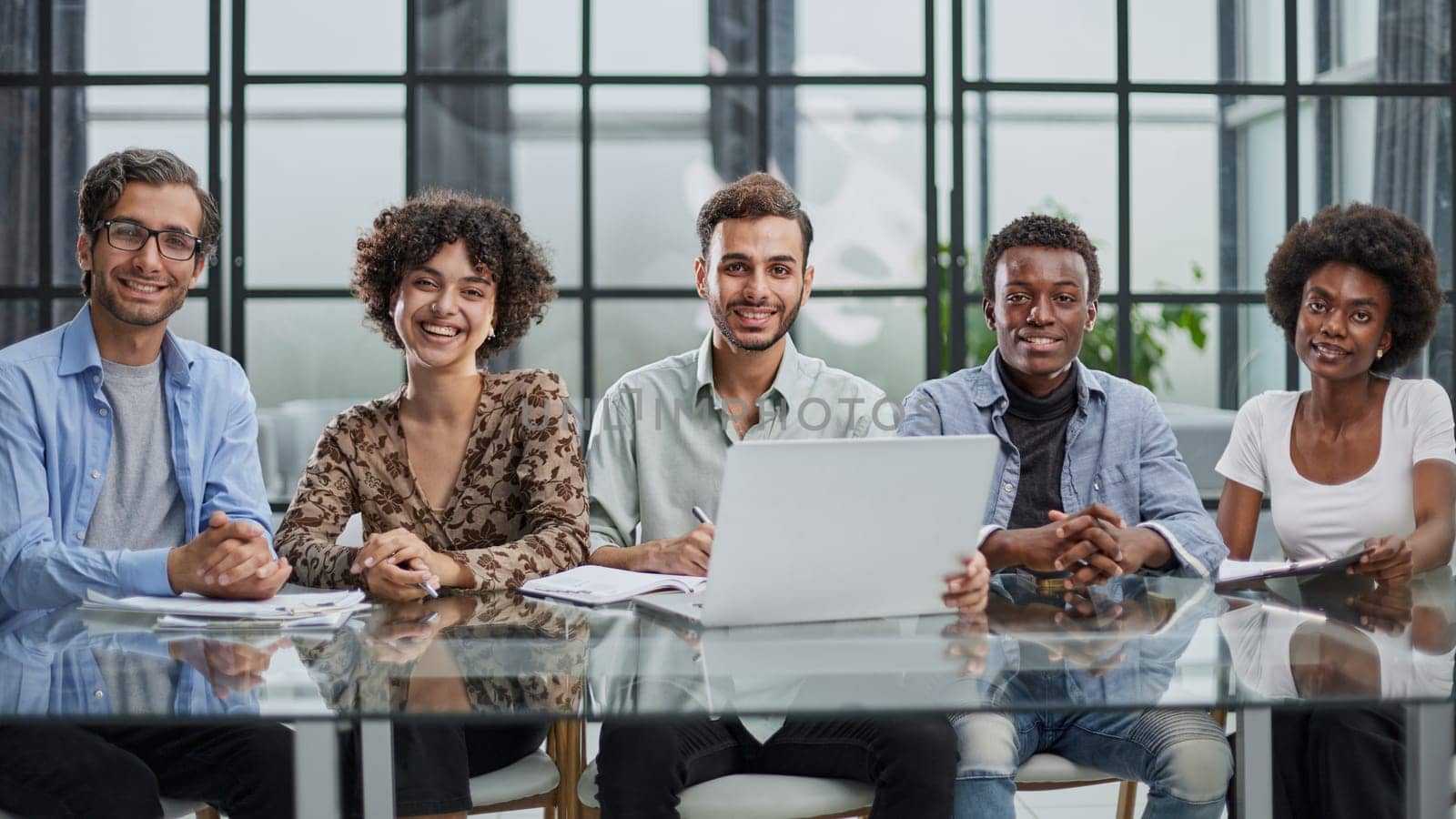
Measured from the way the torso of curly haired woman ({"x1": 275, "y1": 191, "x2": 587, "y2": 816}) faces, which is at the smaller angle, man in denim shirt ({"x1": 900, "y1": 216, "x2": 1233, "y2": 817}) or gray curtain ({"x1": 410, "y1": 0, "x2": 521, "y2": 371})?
the man in denim shirt

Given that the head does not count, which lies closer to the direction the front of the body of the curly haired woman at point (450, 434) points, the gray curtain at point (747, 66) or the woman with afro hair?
the woman with afro hair

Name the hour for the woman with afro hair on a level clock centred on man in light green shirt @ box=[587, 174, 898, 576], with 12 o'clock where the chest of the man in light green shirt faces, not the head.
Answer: The woman with afro hair is roughly at 9 o'clock from the man in light green shirt.

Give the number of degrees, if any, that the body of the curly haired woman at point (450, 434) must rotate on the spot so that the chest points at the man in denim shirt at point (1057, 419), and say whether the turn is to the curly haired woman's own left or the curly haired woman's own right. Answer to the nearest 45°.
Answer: approximately 90° to the curly haired woman's own left

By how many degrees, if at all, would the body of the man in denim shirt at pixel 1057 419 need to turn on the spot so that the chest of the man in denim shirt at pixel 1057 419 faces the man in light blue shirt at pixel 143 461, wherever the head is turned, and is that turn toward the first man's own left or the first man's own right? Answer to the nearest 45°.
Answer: approximately 45° to the first man's own right
